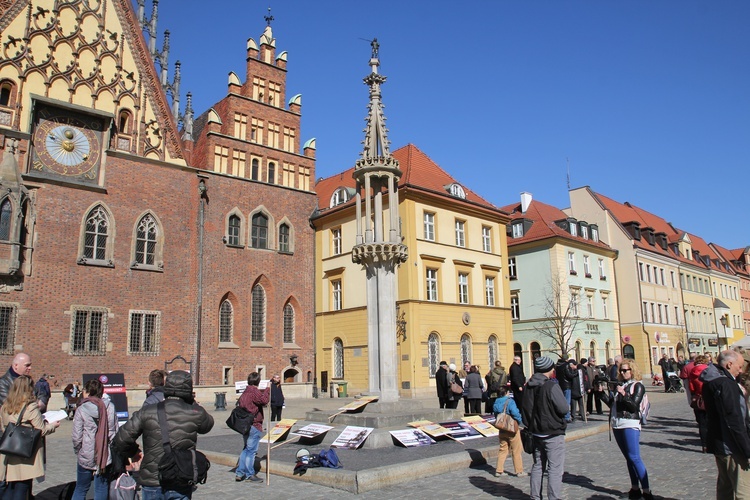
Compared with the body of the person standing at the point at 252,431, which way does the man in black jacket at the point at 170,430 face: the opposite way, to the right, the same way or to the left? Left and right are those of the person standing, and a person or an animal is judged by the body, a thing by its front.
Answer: to the left

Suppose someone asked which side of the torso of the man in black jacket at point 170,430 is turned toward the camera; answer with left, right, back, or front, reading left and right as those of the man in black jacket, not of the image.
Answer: back

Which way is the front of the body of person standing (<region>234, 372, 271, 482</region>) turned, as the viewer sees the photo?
to the viewer's right

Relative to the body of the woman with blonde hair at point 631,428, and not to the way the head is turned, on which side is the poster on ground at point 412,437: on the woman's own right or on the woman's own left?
on the woman's own right

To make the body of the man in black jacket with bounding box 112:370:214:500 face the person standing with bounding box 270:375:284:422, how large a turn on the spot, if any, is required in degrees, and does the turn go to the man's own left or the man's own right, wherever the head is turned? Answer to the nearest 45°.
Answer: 0° — they already face them

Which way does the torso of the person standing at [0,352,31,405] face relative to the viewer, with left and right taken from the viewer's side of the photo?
facing to the right of the viewer

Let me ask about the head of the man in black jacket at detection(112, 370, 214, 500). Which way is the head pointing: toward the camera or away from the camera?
away from the camera
